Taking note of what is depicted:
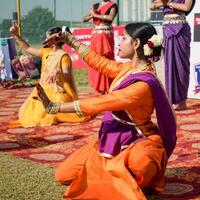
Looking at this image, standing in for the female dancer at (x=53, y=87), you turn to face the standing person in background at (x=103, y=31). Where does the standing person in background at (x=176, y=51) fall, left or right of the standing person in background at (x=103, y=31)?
right

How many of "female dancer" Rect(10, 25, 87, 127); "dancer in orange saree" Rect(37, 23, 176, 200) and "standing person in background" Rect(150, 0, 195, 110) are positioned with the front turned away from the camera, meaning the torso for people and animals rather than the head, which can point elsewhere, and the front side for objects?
0

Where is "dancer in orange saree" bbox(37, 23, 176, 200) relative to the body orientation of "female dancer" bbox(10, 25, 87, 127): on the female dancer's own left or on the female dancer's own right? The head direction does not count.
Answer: on the female dancer's own left

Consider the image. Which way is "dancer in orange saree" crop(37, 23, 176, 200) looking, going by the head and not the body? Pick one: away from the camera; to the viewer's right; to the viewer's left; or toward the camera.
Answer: to the viewer's left

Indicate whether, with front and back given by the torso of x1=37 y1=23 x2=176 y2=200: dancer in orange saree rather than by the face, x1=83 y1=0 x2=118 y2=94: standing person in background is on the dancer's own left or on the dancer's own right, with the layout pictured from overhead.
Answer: on the dancer's own right

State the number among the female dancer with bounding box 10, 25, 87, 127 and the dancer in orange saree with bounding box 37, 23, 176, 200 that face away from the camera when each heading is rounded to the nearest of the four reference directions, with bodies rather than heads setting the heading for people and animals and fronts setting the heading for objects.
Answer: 0

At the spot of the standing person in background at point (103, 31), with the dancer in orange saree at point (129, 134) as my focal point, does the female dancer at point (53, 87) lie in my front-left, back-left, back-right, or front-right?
front-right

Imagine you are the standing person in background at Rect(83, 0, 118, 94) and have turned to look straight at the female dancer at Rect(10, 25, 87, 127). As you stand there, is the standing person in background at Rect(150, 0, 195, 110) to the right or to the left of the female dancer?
left

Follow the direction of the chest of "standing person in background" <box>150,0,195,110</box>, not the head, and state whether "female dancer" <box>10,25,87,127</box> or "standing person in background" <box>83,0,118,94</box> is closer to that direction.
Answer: the female dancer

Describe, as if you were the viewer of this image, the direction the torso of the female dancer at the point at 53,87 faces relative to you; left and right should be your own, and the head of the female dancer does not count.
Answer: facing the viewer and to the left of the viewer

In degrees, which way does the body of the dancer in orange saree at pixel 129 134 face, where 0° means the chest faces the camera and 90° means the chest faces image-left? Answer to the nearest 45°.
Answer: approximately 90°
